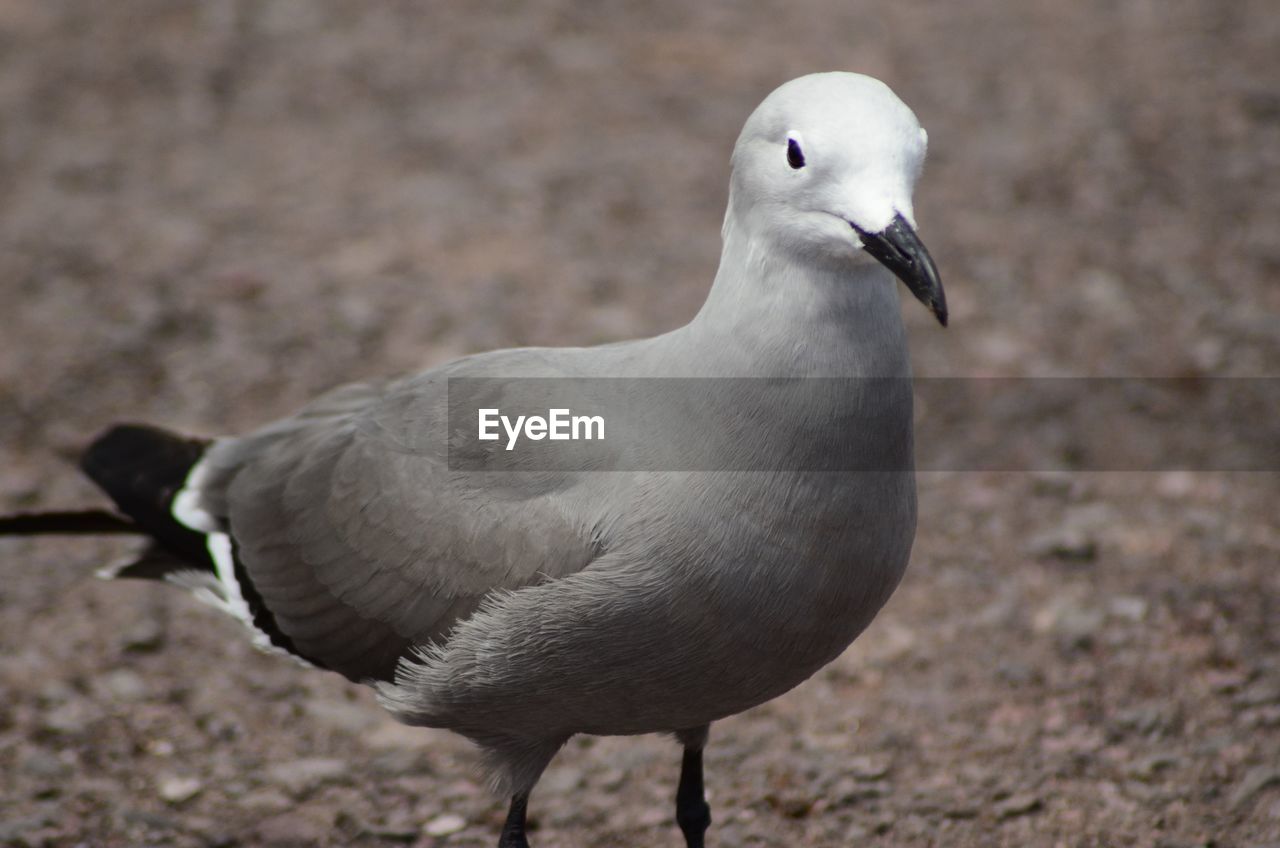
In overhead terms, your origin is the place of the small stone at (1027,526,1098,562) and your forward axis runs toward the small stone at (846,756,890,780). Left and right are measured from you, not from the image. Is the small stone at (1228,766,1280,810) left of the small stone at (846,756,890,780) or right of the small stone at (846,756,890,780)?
left

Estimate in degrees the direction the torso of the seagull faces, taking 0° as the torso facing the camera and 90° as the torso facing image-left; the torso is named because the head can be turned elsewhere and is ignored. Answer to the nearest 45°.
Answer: approximately 315°

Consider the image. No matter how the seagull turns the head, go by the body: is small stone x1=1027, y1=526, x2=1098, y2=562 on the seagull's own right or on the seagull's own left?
on the seagull's own left

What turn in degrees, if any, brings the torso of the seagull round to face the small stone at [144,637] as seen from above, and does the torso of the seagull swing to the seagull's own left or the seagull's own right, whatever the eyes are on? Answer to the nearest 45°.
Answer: approximately 180°

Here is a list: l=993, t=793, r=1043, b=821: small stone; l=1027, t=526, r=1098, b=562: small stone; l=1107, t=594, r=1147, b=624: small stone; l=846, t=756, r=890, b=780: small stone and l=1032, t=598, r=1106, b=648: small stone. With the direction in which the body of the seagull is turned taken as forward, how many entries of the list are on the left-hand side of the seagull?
5

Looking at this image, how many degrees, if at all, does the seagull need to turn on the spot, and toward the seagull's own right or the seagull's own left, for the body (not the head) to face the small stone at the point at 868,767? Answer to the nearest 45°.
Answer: approximately 90° to the seagull's own left

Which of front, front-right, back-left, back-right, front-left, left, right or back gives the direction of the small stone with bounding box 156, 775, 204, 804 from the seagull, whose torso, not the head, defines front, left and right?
back

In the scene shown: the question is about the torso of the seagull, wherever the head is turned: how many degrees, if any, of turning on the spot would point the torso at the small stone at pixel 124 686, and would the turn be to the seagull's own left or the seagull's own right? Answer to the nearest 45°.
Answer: approximately 180°
